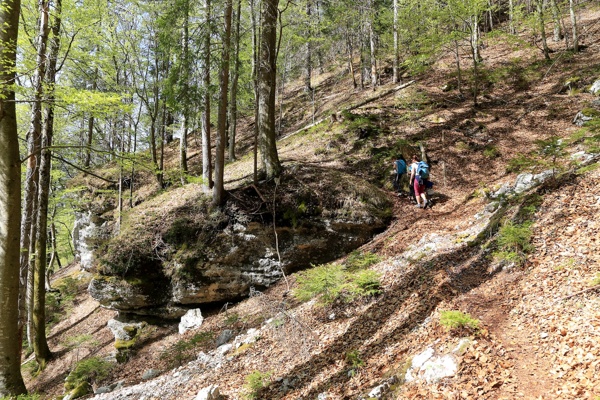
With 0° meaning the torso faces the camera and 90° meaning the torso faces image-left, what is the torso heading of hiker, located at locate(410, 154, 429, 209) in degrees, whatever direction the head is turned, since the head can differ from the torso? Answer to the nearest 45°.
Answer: approximately 135°

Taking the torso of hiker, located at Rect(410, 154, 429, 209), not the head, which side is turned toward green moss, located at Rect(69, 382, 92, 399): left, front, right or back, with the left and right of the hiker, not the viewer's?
left

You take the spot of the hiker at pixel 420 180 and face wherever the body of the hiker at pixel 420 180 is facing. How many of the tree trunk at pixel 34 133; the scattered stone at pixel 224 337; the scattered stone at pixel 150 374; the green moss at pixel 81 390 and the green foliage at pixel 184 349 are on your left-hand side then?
5

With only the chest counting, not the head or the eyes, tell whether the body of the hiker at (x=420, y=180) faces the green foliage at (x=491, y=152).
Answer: no

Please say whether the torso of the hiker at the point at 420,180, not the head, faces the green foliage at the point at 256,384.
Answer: no

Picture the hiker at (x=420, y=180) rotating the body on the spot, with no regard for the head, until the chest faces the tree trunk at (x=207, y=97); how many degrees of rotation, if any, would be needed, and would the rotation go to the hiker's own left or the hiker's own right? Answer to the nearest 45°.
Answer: approximately 45° to the hiker's own left

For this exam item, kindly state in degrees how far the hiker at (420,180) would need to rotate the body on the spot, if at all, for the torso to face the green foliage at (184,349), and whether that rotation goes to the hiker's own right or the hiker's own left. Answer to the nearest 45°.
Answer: approximately 90° to the hiker's own left

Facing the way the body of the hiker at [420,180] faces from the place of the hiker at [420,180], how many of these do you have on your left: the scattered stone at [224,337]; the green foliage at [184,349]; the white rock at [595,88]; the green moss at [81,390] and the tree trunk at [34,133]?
4

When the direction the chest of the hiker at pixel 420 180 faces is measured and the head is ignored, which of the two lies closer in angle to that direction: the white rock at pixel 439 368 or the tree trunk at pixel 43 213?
the tree trunk

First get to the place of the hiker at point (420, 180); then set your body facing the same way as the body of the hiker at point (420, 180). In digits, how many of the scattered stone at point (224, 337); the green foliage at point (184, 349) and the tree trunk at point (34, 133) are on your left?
3

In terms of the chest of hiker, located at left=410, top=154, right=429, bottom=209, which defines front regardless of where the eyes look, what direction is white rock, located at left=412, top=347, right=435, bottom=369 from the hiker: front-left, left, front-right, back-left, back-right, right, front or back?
back-left

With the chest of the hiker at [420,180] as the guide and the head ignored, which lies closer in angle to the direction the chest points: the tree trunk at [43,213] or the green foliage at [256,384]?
the tree trunk

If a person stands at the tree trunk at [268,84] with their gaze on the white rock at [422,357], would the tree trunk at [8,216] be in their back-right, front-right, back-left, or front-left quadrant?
front-right

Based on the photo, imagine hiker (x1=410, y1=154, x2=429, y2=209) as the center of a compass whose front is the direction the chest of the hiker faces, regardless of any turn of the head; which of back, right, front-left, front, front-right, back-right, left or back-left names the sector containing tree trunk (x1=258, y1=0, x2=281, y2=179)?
front-left

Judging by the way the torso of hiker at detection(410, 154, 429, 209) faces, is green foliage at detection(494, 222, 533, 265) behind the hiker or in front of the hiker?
behind

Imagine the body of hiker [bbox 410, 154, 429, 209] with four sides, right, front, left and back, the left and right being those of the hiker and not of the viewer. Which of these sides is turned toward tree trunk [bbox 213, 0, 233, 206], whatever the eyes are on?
left

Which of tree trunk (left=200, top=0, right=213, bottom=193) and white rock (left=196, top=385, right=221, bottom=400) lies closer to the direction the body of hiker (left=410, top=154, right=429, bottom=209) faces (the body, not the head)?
the tree trunk

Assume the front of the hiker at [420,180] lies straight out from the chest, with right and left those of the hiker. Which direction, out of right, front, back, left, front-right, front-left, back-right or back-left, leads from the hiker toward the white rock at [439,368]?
back-left
